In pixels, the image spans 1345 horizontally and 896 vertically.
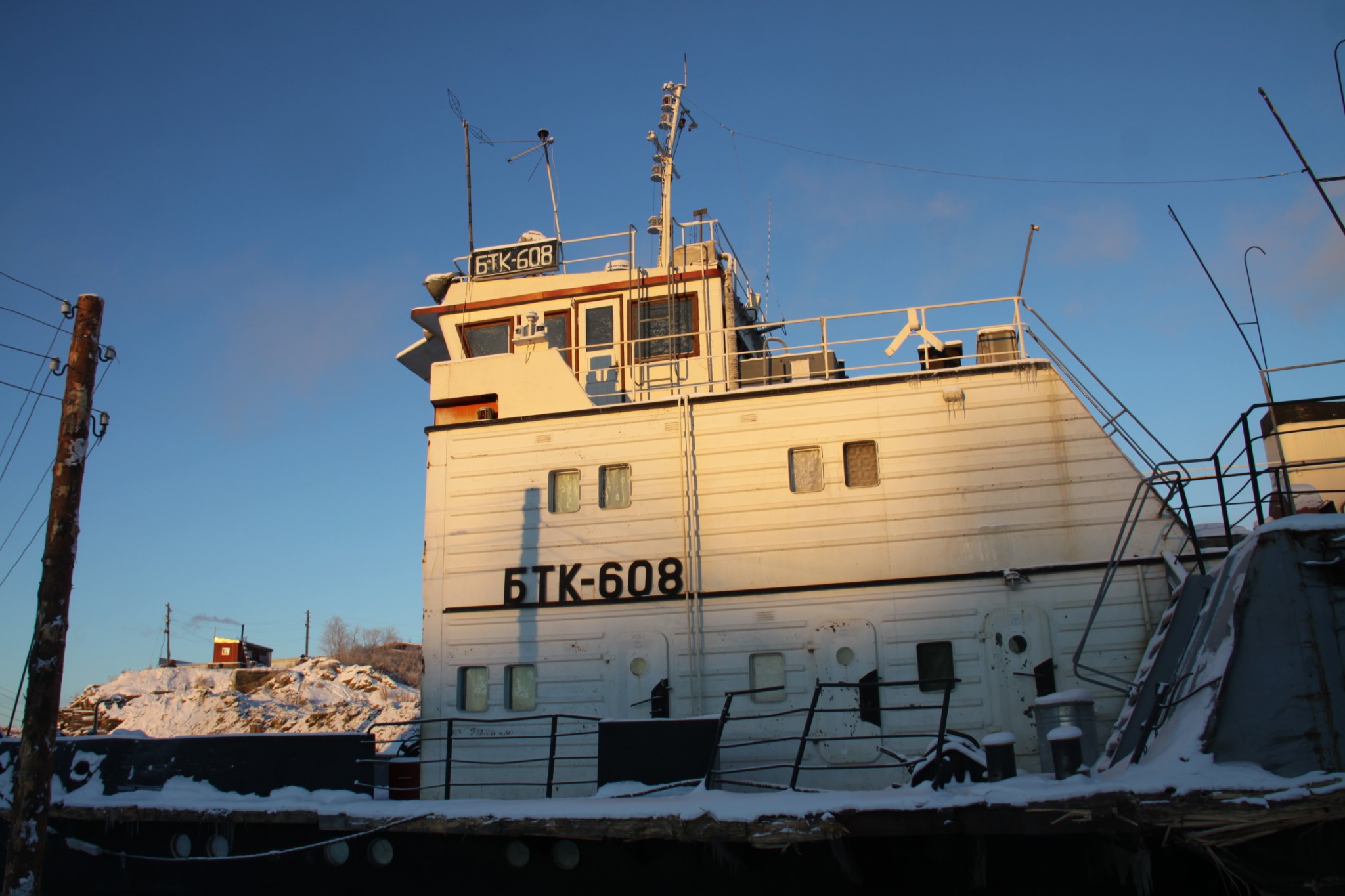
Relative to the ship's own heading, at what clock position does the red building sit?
The red building is roughly at 2 o'clock from the ship.

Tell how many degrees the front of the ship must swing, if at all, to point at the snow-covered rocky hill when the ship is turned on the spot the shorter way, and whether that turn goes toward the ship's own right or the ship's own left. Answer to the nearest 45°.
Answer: approximately 45° to the ship's own right

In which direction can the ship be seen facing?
to the viewer's left
